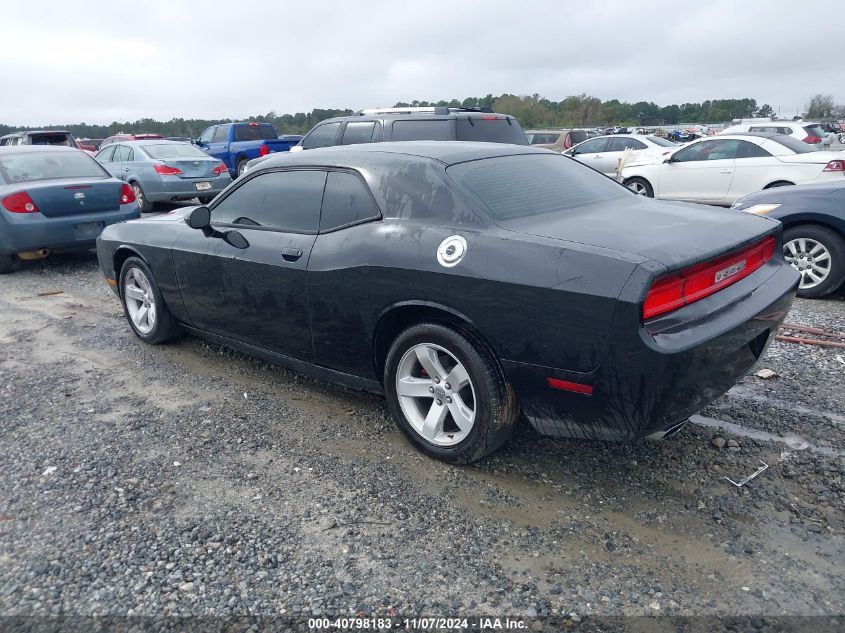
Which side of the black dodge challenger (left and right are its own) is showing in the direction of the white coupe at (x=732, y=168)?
right

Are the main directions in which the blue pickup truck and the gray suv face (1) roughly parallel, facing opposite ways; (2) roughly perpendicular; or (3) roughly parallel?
roughly parallel

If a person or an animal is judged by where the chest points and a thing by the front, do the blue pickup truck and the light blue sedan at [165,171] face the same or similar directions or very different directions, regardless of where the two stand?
same or similar directions

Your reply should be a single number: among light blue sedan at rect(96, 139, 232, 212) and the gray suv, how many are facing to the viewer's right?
0

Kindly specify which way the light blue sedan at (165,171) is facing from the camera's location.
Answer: facing away from the viewer and to the left of the viewer

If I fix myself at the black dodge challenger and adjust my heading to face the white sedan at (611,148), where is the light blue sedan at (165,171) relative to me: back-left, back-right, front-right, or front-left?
front-left

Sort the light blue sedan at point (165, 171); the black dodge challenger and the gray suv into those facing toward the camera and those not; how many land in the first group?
0

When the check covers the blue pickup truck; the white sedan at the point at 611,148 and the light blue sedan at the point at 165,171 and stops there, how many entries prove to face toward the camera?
0

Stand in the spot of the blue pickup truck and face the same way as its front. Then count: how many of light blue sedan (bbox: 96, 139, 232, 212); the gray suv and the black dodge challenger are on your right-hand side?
0

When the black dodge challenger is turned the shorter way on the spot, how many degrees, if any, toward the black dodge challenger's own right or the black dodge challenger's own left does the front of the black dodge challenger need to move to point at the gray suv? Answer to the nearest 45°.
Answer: approximately 45° to the black dodge challenger's own right

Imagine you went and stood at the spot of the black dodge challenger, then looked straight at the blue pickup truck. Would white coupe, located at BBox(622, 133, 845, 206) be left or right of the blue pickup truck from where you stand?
right

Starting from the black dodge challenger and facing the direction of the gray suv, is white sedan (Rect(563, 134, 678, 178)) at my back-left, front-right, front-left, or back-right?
front-right

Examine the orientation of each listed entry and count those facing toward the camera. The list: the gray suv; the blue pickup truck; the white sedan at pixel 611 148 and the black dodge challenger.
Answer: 0

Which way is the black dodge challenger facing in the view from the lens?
facing away from the viewer and to the left of the viewer
